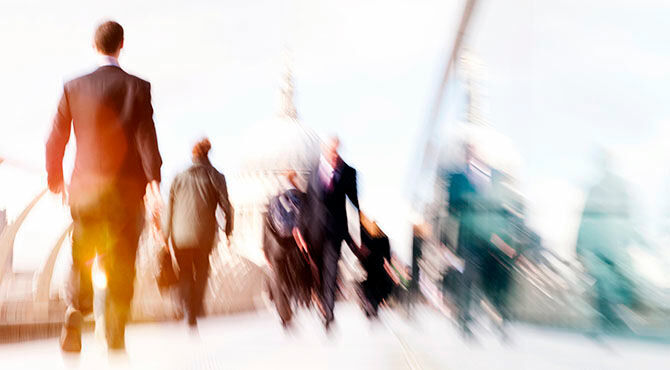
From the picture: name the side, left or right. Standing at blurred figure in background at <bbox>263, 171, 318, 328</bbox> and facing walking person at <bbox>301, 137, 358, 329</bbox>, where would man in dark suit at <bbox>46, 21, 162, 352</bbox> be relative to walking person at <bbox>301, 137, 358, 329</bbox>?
right

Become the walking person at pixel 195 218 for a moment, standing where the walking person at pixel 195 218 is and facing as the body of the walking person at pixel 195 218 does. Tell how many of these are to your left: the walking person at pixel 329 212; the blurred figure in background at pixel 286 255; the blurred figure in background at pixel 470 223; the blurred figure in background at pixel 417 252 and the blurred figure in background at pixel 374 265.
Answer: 0

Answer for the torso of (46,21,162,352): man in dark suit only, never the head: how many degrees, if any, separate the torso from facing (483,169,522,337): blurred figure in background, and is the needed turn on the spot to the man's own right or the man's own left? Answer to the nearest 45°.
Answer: approximately 90° to the man's own right

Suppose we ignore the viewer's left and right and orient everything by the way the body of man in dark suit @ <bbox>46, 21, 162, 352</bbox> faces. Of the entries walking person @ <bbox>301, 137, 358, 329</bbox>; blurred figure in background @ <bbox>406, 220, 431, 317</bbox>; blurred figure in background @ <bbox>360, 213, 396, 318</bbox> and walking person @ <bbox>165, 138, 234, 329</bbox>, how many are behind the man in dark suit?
0

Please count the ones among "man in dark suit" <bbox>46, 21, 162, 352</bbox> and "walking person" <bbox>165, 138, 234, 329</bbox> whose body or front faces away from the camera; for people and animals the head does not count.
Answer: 2

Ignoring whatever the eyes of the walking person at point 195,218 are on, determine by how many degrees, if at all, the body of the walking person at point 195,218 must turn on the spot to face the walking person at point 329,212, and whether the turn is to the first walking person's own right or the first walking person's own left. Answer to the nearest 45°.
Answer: approximately 135° to the first walking person's own right

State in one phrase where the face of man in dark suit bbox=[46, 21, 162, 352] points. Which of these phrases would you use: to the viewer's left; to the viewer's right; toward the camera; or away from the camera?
away from the camera

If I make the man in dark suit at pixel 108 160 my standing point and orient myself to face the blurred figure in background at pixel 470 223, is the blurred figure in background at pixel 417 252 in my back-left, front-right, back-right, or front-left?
front-left

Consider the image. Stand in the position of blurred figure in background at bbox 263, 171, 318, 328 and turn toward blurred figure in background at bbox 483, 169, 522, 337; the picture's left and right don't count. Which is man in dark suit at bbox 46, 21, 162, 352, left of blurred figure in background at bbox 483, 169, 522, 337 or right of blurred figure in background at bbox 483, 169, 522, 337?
right

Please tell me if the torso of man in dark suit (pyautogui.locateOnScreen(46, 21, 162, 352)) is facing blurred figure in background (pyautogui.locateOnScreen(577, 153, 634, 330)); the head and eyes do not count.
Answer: no

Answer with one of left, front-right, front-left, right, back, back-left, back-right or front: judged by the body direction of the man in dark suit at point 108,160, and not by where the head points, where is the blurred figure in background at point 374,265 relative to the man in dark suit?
front-right

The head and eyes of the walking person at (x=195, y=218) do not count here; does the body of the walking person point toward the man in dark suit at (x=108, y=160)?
no

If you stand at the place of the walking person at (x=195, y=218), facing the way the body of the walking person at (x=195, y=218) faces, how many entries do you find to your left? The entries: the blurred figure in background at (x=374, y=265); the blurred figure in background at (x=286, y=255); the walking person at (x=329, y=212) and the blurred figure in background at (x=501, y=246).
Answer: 0

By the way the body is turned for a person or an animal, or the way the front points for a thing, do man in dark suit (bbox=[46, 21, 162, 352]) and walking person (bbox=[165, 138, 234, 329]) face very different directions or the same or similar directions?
same or similar directions

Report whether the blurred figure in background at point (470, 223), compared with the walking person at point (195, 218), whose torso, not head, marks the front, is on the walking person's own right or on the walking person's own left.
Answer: on the walking person's own right

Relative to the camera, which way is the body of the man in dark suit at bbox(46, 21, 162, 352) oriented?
away from the camera

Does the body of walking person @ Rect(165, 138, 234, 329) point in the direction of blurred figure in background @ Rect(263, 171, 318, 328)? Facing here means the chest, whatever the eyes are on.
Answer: no

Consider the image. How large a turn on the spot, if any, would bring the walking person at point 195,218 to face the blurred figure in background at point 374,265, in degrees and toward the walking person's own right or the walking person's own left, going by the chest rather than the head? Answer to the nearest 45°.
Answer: approximately 45° to the walking person's own right

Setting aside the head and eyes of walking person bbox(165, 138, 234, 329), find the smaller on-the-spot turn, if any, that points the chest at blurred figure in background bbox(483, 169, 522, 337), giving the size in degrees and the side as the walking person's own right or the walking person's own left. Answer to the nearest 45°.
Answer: approximately 135° to the walking person's own right

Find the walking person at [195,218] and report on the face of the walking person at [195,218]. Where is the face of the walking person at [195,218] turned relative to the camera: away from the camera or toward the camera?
away from the camera

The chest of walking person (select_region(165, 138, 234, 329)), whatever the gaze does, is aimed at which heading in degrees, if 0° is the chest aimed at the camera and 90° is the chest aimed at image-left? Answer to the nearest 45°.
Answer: approximately 180°
